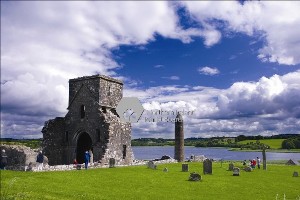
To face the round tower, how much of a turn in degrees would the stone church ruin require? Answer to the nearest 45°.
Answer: approximately 180°

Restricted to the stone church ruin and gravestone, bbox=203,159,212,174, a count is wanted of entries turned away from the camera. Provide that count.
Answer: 0

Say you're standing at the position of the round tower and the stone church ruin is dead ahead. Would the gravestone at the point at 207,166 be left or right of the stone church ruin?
left

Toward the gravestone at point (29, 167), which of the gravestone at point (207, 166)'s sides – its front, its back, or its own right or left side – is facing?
right

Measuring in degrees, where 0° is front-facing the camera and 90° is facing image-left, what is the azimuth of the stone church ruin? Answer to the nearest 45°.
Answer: approximately 45°

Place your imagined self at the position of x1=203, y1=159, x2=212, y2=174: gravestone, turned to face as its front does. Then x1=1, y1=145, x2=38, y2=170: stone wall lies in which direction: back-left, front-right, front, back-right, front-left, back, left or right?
right

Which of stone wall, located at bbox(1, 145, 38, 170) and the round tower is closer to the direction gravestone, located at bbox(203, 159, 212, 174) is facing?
the stone wall

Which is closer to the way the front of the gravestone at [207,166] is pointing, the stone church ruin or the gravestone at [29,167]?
the gravestone

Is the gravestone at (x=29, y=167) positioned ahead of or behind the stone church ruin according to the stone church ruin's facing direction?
ahead
